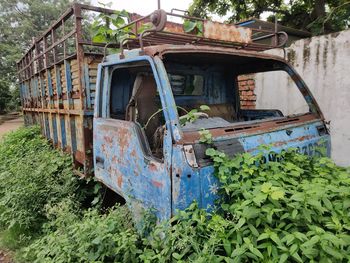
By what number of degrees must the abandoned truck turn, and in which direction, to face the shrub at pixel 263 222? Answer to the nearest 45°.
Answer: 0° — it already faces it

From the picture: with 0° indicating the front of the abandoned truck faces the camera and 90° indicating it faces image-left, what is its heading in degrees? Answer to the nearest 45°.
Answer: approximately 315°

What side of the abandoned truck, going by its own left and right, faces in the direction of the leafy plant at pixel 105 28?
back

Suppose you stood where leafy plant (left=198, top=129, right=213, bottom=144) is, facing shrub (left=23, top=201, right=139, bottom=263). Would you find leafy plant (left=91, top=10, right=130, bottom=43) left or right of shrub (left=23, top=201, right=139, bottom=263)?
right
